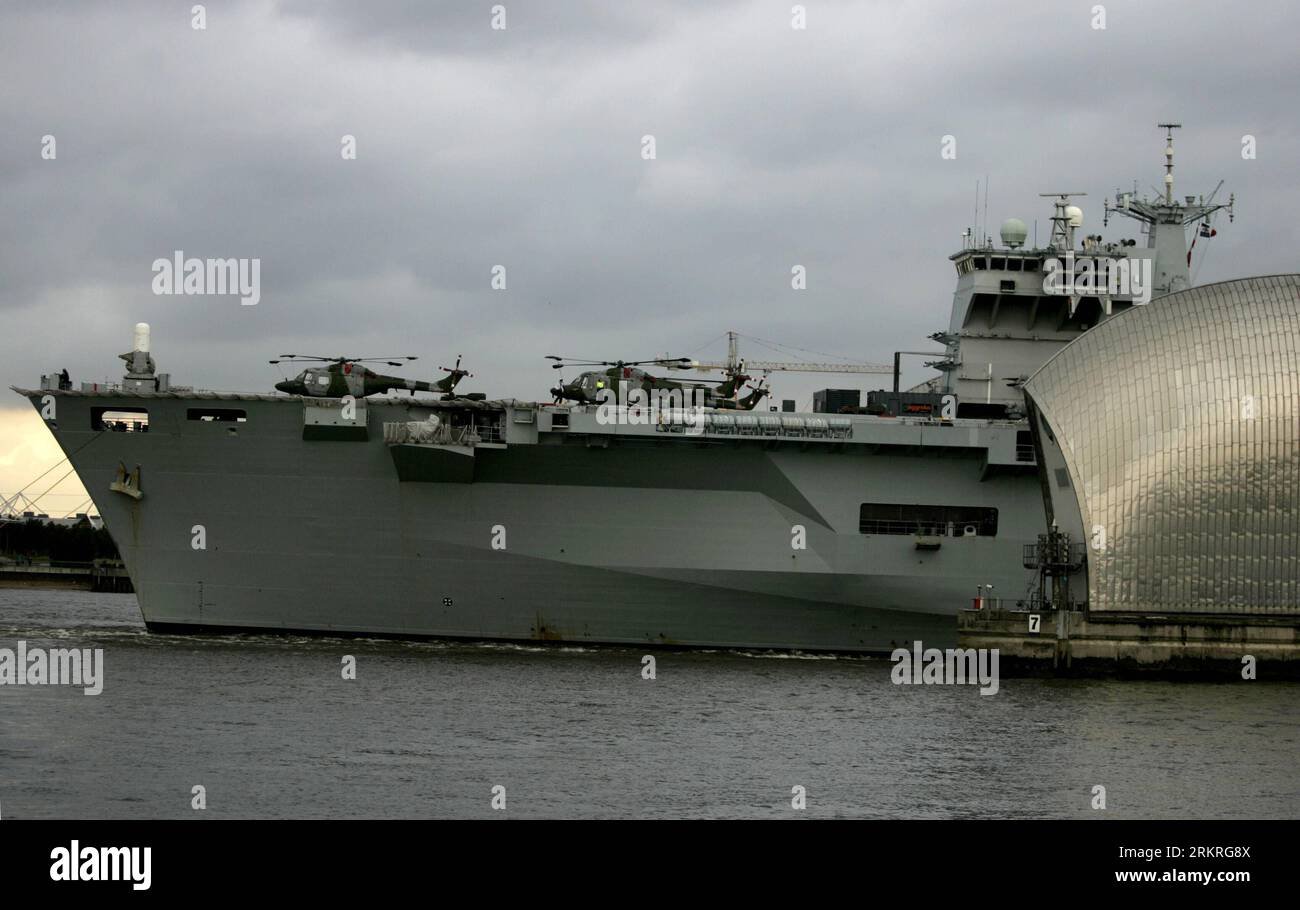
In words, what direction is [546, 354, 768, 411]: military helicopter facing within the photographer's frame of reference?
facing to the left of the viewer

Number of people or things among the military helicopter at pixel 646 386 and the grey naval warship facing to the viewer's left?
2

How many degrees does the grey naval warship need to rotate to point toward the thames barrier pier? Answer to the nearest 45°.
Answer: approximately 180°

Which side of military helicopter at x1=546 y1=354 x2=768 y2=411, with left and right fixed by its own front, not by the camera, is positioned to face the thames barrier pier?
back

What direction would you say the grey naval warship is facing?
to the viewer's left
